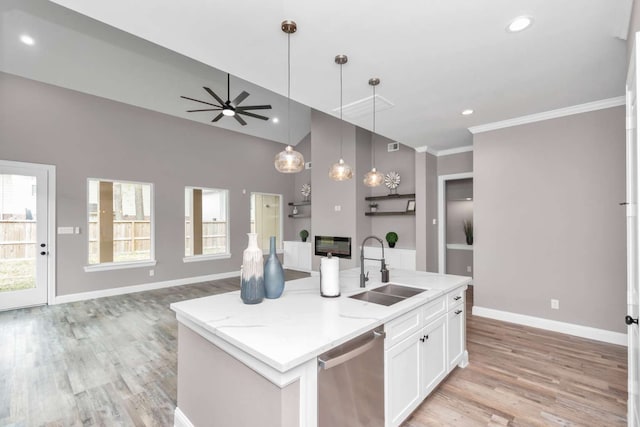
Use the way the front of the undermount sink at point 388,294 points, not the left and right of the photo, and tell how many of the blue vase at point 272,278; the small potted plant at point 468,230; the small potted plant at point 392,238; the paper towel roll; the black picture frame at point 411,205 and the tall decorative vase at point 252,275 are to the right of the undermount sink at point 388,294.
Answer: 3

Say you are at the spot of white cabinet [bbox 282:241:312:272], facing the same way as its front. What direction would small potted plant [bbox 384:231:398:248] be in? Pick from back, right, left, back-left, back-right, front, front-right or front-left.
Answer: left

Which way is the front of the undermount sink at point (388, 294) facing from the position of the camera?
facing the viewer and to the right of the viewer

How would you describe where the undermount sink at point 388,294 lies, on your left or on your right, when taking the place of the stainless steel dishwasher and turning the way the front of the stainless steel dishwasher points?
on your left

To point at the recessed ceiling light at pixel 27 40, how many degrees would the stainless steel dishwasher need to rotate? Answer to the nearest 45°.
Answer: approximately 180°

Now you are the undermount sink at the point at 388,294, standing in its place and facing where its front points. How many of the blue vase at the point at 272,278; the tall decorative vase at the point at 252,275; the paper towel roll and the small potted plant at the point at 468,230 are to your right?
3

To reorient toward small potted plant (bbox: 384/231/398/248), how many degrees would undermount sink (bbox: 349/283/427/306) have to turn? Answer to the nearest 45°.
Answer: approximately 135° to its left

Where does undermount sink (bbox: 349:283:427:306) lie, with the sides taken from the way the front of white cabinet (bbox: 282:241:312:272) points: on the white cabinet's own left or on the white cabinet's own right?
on the white cabinet's own left

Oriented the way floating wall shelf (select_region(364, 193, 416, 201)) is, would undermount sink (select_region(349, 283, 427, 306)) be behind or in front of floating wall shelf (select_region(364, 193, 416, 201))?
in front

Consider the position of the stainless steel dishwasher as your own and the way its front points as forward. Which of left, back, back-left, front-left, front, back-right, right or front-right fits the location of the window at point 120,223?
back

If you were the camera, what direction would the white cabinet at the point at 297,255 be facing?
facing the viewer and to the left of the viewer

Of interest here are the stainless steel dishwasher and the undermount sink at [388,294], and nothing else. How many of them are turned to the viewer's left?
0

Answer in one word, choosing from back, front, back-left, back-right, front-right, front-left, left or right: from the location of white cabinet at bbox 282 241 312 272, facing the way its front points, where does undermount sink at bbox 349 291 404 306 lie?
front-left

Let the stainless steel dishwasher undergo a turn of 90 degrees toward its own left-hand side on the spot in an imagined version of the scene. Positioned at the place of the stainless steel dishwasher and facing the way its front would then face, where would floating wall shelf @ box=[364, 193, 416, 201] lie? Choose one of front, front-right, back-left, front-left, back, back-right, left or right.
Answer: front-left

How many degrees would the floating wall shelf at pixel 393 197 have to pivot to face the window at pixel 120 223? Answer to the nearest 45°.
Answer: approximately 45° to its right
